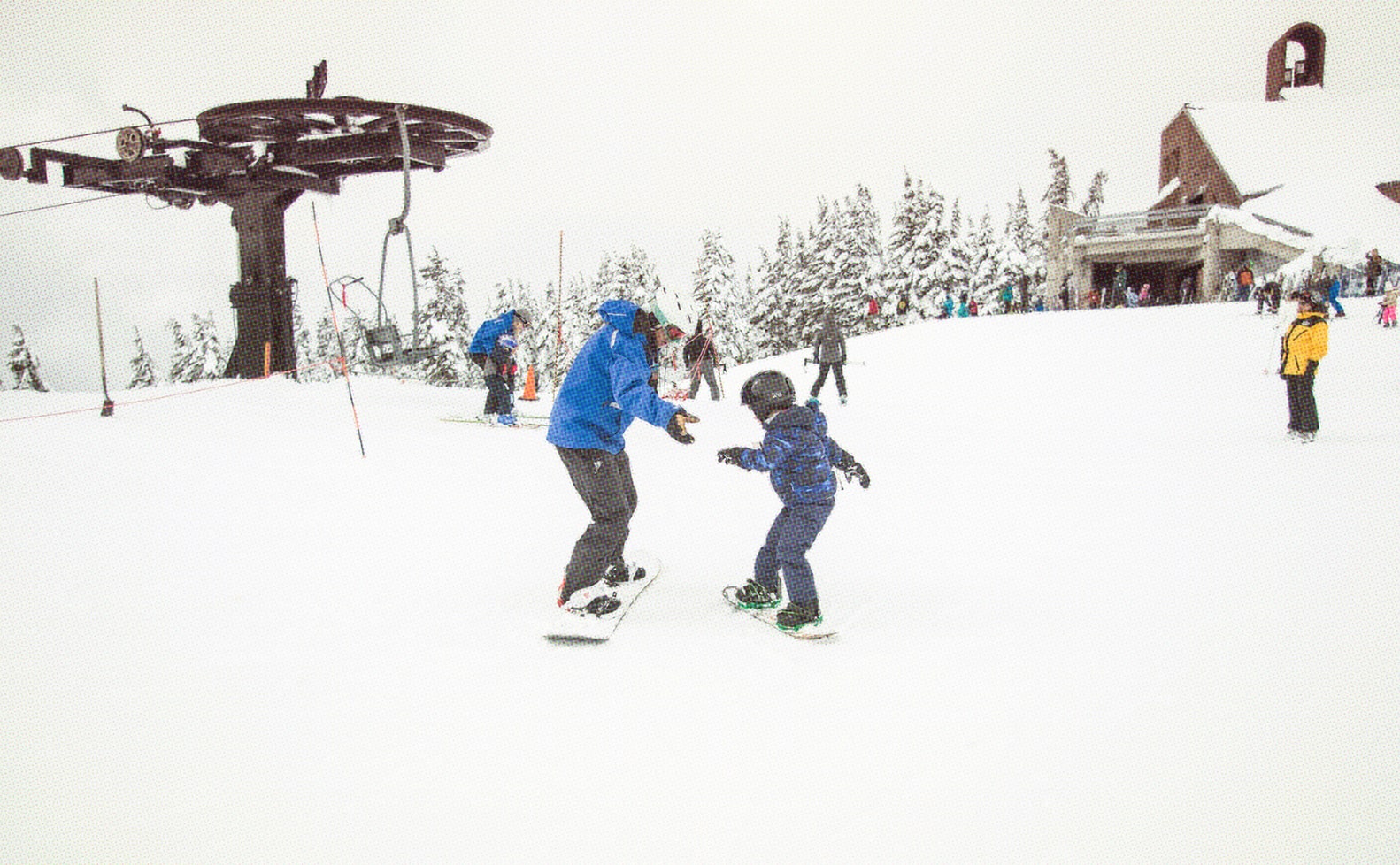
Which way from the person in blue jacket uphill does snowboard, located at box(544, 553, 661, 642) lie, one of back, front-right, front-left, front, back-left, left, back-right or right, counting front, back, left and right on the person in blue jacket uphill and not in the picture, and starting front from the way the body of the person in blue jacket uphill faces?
right

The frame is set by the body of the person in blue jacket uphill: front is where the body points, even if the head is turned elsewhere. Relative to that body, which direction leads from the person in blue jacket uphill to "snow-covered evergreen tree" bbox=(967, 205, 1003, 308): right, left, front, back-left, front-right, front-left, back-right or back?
front-left

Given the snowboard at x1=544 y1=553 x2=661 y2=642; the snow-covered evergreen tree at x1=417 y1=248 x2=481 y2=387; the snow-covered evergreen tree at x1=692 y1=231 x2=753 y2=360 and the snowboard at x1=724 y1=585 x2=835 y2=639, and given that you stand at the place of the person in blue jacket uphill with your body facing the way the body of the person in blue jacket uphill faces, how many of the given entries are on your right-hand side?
2

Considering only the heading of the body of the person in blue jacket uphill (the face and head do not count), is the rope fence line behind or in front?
behind

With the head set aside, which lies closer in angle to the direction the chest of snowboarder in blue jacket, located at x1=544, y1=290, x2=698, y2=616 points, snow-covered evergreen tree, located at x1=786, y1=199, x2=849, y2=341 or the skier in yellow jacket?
the skier in yellow jacket

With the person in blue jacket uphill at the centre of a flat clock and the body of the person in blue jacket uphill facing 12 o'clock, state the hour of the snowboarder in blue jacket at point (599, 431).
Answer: The snowboarder in blue jacket is roughly at 3 o'clock from the person in blue jacket uphill.

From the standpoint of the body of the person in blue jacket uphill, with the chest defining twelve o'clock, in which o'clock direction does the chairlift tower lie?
The chairlift tower is roughly at 7 o'clock from the person in blue jacket uphill.

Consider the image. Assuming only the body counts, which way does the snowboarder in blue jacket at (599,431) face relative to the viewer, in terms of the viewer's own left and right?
facing to the right of the viewer

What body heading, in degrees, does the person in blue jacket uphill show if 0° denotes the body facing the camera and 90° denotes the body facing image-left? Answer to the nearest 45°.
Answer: approximately 270°

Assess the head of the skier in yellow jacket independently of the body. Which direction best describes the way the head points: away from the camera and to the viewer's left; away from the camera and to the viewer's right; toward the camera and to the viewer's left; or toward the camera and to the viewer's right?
toward the camera and to the viewer's left

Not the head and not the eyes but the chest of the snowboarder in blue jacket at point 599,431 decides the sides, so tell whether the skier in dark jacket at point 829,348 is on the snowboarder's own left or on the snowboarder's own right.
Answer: on the snowboarder's own left
